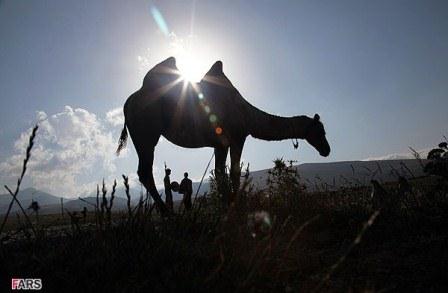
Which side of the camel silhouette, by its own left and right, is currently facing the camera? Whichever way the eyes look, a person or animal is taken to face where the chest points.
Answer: right
